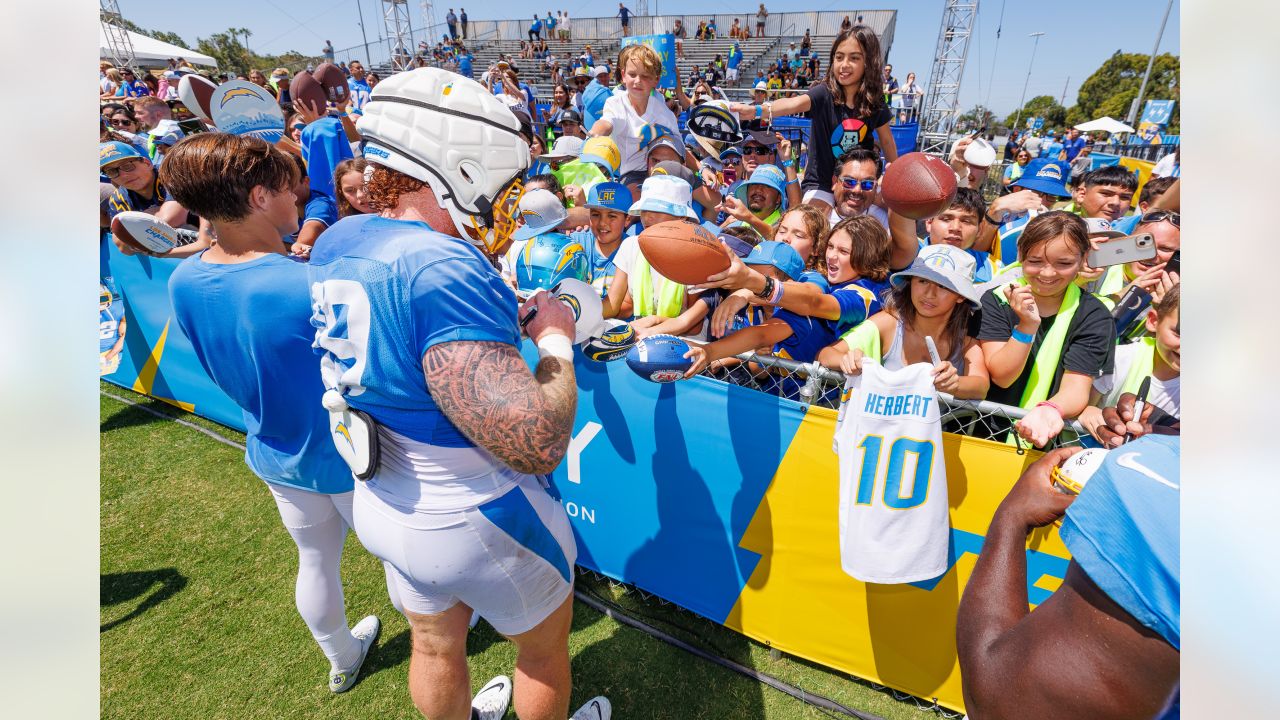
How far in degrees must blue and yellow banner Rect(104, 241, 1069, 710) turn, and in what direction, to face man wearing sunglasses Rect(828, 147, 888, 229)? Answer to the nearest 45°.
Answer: approximately 180°

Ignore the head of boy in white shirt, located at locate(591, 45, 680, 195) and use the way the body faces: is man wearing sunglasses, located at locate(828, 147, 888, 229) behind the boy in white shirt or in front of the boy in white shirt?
in front

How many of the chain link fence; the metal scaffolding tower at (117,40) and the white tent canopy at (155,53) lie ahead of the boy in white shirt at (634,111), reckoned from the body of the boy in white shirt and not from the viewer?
1

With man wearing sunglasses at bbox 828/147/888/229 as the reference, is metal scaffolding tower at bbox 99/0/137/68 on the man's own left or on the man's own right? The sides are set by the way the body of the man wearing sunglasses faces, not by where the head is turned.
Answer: on the man's own right

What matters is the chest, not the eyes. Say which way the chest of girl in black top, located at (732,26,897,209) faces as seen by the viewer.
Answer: toward the camera

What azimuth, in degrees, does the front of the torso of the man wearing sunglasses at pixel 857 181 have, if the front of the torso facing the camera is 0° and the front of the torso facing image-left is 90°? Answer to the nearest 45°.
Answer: approximately 0°

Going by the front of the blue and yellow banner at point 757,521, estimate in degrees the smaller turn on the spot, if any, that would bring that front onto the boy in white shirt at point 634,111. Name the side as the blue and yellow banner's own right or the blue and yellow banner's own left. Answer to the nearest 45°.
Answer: approximately 135° to the blue and yellow banner's own right

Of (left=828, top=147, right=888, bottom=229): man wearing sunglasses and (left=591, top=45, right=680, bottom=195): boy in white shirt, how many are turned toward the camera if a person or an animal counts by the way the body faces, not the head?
2

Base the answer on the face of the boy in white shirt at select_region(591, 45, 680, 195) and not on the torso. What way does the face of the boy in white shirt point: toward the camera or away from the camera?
toward the camera

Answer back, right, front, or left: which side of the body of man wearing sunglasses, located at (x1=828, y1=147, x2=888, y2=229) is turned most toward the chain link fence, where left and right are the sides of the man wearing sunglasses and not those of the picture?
front

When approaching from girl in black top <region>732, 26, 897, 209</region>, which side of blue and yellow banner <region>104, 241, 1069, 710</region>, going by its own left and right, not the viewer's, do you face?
back

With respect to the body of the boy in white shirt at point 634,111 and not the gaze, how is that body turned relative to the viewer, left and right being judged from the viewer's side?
facing the viewer

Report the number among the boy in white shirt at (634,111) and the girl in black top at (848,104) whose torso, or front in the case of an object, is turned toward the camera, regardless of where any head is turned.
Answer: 2

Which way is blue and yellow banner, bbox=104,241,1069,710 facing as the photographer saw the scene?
facing the viewer and to the left of the viewer

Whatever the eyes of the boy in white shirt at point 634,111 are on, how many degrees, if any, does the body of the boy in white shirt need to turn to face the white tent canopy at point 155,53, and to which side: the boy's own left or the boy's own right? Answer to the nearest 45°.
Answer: approximately 135° to the boy's own right

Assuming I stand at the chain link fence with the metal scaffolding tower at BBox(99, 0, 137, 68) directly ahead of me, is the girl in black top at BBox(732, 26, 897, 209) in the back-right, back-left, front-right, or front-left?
front-right
